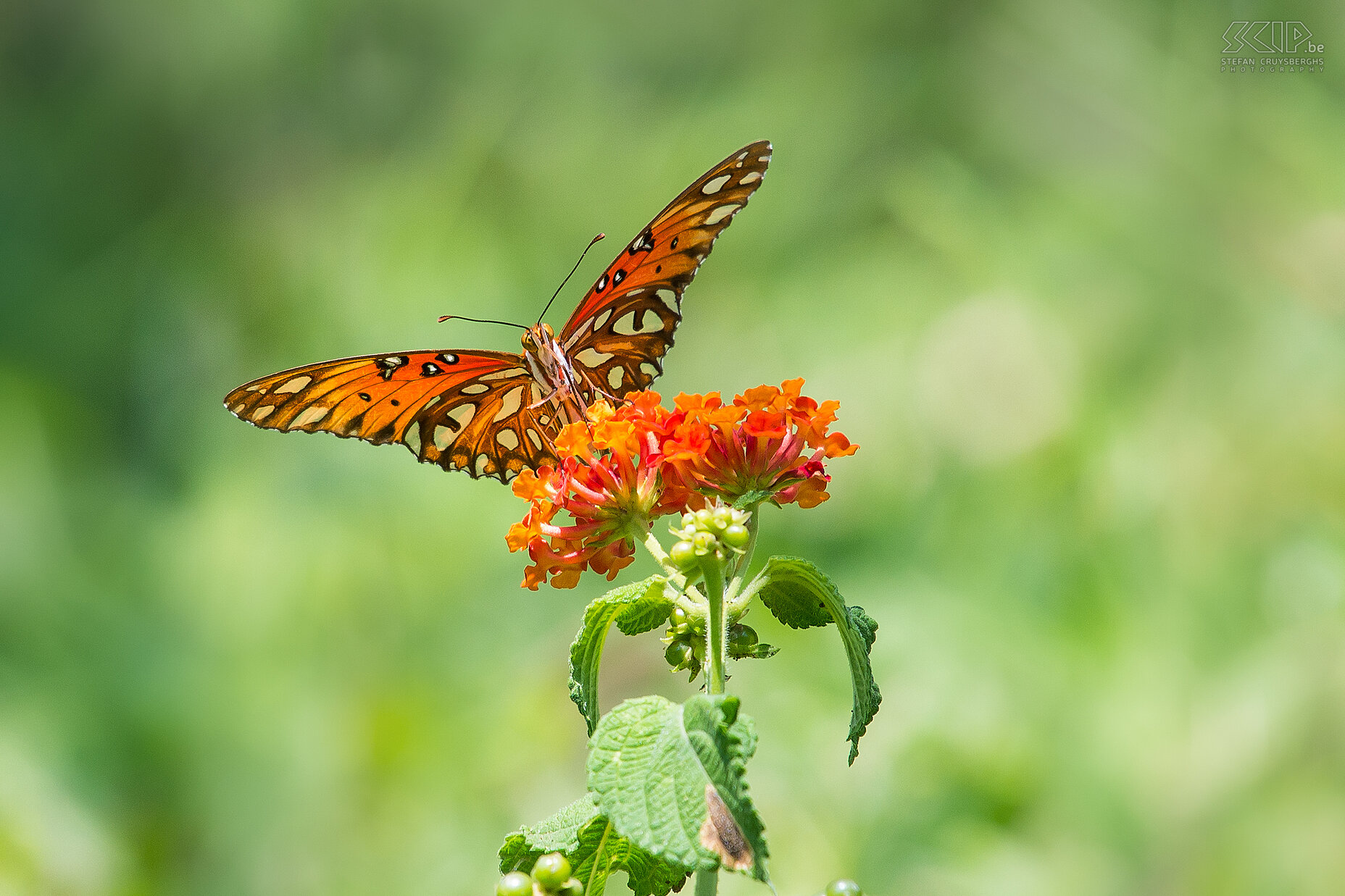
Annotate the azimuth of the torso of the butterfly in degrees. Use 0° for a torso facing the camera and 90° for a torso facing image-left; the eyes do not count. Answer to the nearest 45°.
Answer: approximately 45°
